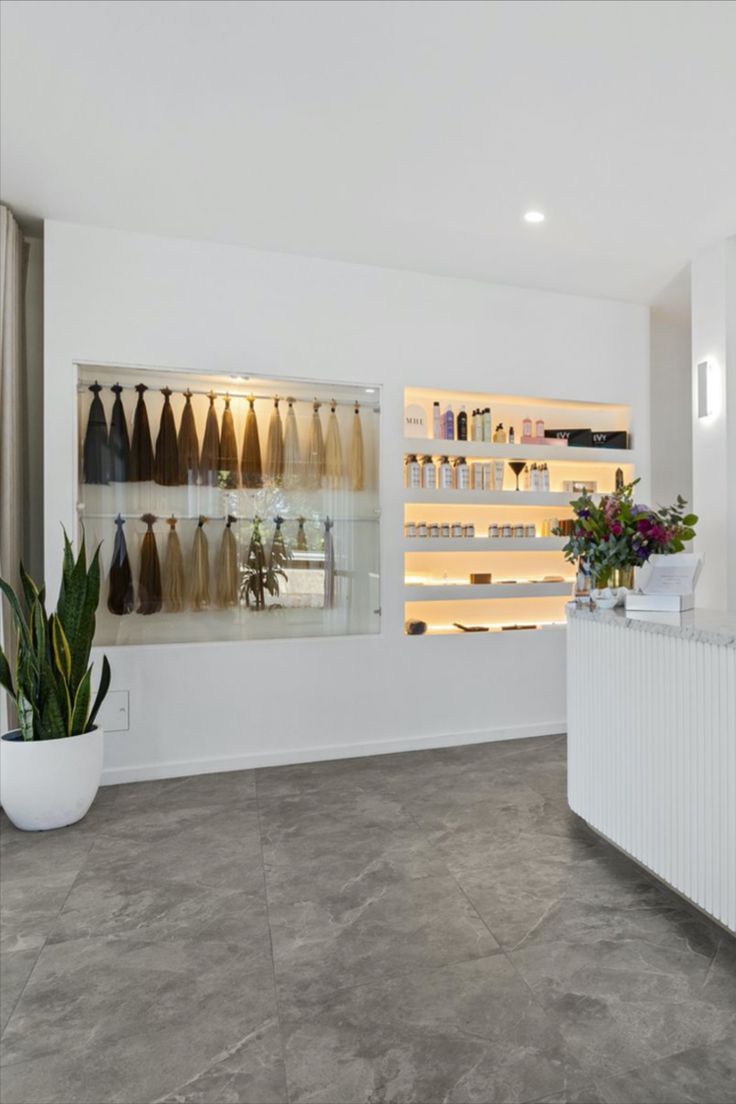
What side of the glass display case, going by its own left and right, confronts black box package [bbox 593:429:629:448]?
left

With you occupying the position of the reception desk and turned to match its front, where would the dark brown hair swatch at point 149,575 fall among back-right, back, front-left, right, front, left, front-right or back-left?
front-right

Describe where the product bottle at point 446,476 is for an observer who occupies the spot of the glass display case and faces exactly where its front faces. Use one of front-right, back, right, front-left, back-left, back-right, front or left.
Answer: left

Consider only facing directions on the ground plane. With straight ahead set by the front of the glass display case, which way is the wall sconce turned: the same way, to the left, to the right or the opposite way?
to the right

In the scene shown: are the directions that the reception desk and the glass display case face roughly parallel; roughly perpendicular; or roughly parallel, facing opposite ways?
roughly perpendicular

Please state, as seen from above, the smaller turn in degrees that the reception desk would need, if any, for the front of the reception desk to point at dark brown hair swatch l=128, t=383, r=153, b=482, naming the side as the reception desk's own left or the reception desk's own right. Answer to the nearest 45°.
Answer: approximately 45° to the reception desk's own right

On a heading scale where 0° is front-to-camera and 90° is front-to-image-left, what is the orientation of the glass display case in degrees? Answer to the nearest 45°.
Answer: approximately 0°

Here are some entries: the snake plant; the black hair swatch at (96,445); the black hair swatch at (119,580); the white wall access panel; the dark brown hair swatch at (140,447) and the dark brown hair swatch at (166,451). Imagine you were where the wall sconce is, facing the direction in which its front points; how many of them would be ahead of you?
6

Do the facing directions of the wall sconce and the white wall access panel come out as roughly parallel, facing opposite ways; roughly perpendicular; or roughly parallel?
roughly perpendicular

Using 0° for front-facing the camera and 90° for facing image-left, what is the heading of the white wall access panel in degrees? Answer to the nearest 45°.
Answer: approximately 0°

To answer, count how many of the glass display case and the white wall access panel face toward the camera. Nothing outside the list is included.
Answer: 2

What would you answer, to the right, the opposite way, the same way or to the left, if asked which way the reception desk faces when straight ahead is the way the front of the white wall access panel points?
to the right

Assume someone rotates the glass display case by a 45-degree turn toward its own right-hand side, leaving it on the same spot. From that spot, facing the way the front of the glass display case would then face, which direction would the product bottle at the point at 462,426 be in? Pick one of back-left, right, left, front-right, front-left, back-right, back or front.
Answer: back-left
